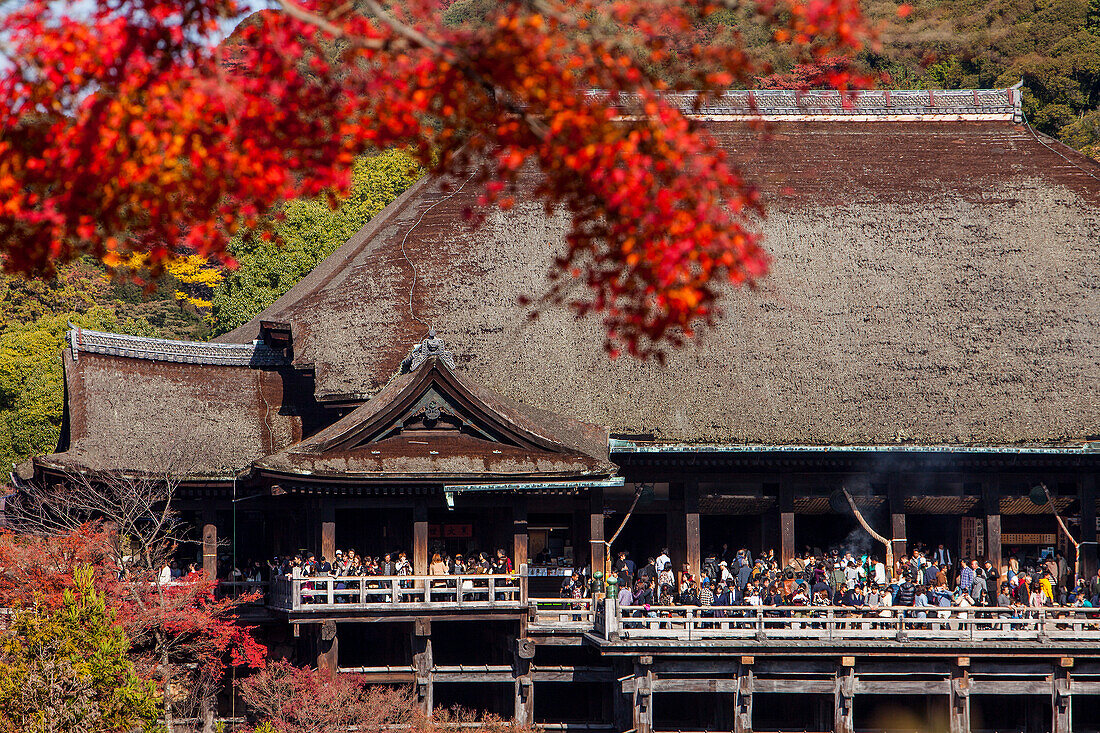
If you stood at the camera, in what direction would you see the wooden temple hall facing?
facing the viewer

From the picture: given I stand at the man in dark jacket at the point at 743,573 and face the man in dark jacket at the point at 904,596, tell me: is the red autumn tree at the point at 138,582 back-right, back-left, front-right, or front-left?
back-right

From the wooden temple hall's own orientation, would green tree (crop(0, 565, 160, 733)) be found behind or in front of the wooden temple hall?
in front

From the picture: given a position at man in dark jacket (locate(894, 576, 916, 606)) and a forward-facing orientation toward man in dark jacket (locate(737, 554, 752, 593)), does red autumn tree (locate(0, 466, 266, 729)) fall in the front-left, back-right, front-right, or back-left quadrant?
front-left
